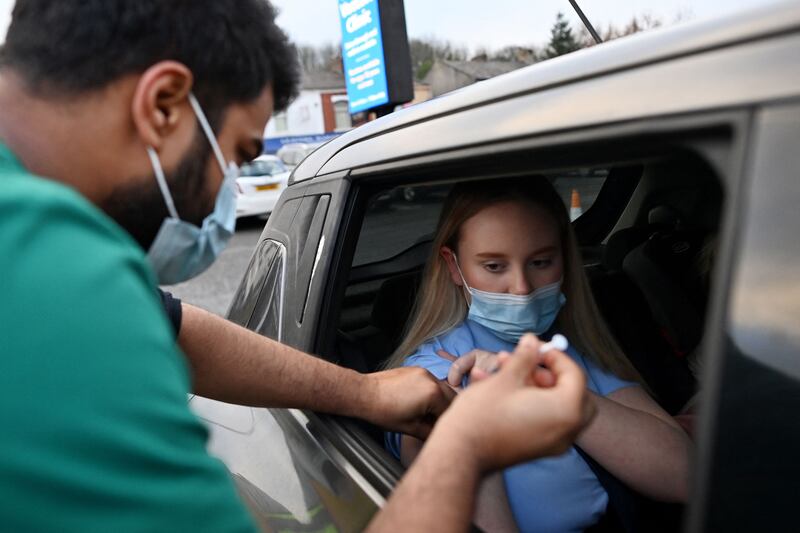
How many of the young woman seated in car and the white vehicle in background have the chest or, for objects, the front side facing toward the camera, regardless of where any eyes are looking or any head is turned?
1

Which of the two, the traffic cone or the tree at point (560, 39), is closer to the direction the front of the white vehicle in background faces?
the tree

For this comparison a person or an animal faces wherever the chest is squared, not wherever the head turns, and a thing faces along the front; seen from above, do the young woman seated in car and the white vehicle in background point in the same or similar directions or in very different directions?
very different directions

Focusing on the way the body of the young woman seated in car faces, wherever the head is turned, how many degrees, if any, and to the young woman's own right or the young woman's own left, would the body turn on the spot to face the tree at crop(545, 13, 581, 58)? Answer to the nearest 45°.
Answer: approximately 180°

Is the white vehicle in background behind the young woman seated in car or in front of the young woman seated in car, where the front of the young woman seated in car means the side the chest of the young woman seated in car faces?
behind

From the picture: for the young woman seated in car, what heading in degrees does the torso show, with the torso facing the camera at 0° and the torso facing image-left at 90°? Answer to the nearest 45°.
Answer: approximately 0°

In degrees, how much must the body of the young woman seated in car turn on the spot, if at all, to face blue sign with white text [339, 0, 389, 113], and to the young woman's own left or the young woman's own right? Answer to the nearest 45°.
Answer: approximately 180°

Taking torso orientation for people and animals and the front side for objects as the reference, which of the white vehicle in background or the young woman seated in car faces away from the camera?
the white vehicle in background

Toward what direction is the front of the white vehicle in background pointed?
away from the camera

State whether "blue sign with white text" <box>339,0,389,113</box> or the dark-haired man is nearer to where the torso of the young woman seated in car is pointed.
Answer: the dark-haired man

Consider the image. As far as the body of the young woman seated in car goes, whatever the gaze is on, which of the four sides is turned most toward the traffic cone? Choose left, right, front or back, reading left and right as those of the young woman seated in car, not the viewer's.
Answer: back

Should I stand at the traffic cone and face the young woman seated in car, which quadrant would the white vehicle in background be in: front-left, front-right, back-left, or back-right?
back-right

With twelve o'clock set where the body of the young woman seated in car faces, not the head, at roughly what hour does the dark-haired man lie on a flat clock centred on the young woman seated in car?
The dark-haired man is roughly at 1 o'clock from the young woman seated in car.

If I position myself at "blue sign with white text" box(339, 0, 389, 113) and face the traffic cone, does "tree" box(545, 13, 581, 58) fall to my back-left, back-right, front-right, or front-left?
back-left
